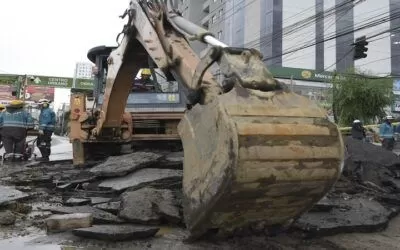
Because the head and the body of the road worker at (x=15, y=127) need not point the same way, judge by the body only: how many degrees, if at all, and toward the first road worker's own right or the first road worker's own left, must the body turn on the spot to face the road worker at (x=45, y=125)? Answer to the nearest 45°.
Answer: approximately 45° to the first road worker's own right

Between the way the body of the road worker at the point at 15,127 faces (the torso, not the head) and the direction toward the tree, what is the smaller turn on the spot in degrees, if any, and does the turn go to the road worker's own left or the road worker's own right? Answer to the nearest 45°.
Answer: approximately 45° to the road worker's own right
